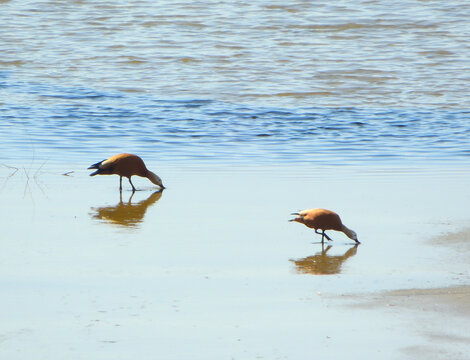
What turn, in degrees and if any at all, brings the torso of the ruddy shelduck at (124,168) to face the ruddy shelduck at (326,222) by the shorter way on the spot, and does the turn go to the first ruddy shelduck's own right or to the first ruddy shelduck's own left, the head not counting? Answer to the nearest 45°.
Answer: approximately 45° to the first ruddy shelduck's own right

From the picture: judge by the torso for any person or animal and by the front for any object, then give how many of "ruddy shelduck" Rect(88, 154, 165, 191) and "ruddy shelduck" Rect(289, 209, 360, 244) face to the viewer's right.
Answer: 2

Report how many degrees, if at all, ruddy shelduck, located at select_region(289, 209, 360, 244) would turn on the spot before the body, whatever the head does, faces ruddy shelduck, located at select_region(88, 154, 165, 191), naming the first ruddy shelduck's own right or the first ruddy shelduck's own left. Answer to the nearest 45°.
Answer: approximately 135° to the first ruddy shelduck's own left

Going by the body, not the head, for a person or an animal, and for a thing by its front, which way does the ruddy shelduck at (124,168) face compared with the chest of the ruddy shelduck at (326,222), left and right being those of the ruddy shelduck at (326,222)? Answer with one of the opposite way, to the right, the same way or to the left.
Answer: the same way

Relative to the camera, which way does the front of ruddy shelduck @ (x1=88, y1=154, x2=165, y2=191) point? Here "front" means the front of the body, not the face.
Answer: to the viewer's right

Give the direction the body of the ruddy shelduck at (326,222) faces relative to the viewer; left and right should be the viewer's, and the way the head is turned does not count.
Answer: facing to the right of the viewer
